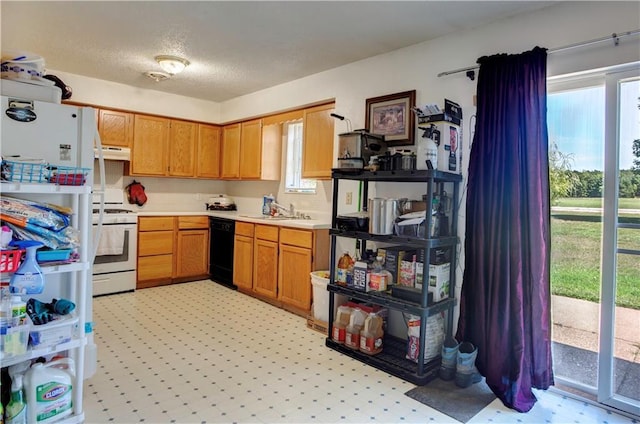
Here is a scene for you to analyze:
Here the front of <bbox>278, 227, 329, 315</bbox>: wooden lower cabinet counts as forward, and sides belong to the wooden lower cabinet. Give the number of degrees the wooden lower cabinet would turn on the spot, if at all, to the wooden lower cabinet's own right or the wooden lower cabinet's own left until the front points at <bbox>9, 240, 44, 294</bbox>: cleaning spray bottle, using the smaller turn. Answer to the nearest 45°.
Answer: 0° — it already faces it

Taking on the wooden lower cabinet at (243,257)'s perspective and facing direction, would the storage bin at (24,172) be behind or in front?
in front

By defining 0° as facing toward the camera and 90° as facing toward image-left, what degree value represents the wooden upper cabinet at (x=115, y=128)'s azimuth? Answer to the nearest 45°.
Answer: approximately 0°

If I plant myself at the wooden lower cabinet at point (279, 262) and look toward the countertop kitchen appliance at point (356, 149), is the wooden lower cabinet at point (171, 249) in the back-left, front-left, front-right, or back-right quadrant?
back-right

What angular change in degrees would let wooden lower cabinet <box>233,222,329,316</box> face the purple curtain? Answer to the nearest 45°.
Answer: approximately 90° to its left

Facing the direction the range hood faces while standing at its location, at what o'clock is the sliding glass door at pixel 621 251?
The sliding glass door is roughly at 11 o'clock from the range hood.

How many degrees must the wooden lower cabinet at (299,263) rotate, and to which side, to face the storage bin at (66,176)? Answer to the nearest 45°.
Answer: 0° — it already faces it

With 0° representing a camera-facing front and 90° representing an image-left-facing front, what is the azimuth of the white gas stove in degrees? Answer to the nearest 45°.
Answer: approximately 0°

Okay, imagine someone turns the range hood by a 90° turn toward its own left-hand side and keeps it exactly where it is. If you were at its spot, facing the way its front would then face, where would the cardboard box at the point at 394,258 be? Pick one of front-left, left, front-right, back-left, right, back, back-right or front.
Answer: front-right

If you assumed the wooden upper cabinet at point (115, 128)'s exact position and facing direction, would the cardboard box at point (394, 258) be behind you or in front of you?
in front

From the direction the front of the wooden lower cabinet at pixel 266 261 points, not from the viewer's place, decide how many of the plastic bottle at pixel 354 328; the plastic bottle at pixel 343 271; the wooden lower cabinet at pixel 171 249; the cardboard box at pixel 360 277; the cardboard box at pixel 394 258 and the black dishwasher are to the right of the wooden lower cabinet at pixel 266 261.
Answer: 2

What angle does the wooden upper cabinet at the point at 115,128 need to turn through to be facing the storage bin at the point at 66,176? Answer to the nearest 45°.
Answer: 0° — it already faces it

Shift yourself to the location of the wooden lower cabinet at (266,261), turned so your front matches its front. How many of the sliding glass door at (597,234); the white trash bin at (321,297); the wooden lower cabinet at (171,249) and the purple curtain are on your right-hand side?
1

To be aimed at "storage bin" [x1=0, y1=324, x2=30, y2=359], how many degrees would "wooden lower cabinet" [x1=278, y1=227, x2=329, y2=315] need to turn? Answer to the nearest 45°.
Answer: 0° — it already faces it

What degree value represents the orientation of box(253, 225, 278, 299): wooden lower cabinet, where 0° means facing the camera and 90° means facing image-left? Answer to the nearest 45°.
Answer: approximately 45°

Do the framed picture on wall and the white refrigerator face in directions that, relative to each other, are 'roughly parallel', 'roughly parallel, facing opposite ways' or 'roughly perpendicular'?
roughly perpendicular
